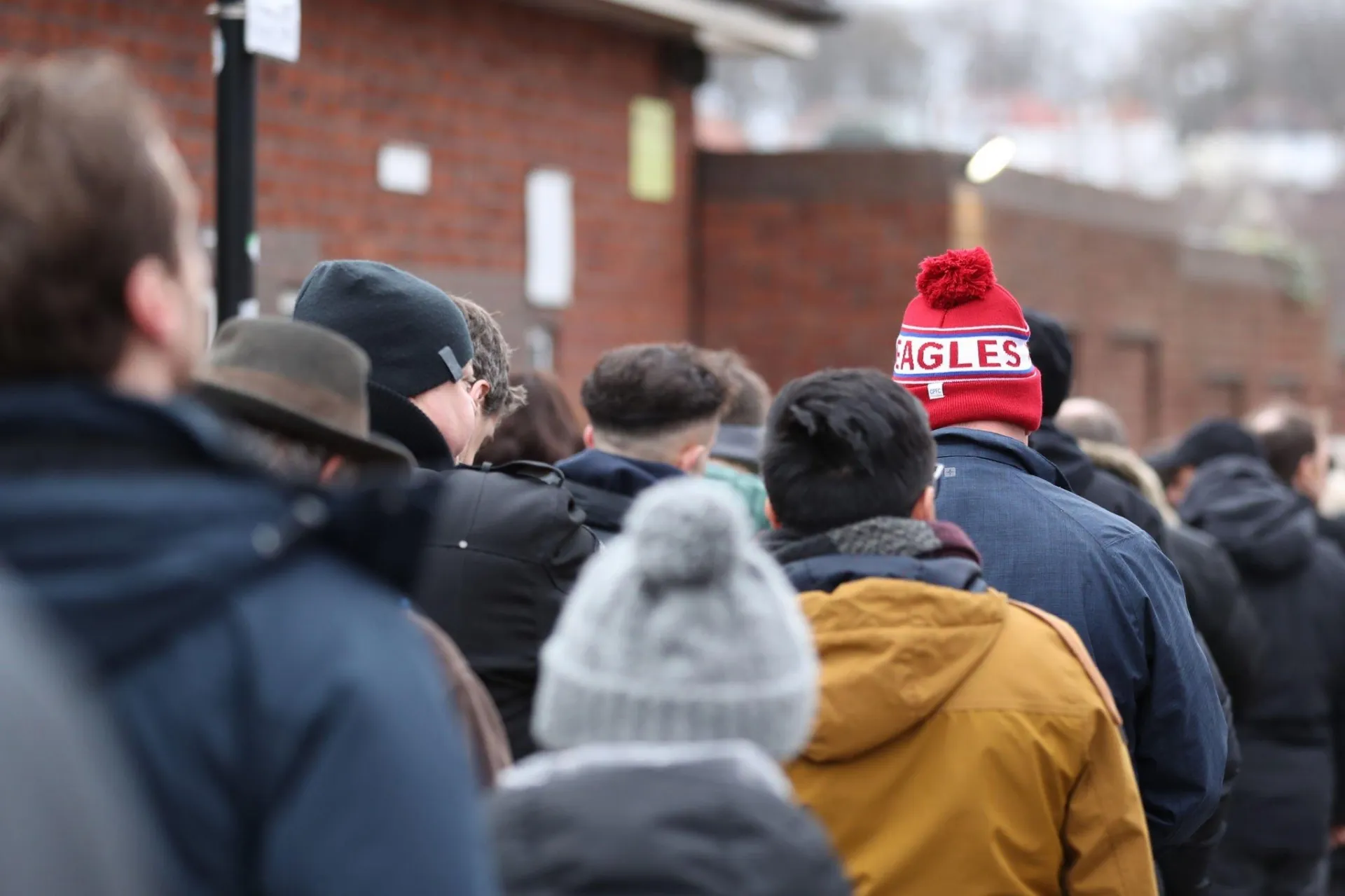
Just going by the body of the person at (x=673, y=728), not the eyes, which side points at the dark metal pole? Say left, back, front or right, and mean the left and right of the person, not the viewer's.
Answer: front

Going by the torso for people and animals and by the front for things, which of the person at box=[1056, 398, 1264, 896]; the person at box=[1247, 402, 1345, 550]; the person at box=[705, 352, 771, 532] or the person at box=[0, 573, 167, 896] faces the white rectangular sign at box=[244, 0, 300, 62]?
the person at box=[0, 573, 167, 896]

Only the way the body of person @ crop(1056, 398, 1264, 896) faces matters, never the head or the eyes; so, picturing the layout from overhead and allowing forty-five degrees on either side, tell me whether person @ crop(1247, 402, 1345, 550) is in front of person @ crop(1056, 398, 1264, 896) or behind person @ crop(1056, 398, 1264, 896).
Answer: in front

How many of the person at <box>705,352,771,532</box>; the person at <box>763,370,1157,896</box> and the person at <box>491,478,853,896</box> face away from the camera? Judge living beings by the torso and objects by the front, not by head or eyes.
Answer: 3

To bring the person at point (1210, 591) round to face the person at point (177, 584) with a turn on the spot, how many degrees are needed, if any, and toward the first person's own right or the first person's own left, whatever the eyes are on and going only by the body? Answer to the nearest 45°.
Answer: approximately 180°

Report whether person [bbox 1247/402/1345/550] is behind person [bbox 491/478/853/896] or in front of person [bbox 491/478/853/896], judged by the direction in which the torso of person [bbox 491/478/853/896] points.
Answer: in front

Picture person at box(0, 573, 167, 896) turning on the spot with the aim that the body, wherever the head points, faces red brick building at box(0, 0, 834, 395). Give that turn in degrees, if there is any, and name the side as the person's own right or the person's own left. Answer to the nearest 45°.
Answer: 0° — they already face it

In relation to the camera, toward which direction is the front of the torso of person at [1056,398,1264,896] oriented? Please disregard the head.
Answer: away from the camera

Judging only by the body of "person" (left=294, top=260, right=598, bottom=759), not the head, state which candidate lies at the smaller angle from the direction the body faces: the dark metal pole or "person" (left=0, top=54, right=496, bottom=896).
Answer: the dark metal pole

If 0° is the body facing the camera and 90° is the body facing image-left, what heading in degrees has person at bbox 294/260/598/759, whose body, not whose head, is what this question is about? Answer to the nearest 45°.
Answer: approximately 225°

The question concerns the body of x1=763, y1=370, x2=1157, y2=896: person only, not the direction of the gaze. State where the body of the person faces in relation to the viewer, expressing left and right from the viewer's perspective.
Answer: facing away from the viewer

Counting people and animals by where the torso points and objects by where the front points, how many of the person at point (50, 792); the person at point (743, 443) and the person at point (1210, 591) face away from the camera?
3

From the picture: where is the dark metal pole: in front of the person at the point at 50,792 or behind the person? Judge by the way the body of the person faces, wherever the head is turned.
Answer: in front

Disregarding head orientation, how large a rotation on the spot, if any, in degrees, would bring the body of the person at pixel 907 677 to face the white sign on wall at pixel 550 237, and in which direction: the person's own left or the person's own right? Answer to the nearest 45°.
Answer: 0° — they already face it

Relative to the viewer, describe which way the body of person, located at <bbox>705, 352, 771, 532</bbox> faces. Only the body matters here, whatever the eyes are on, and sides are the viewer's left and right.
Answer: facing away from the viewer
